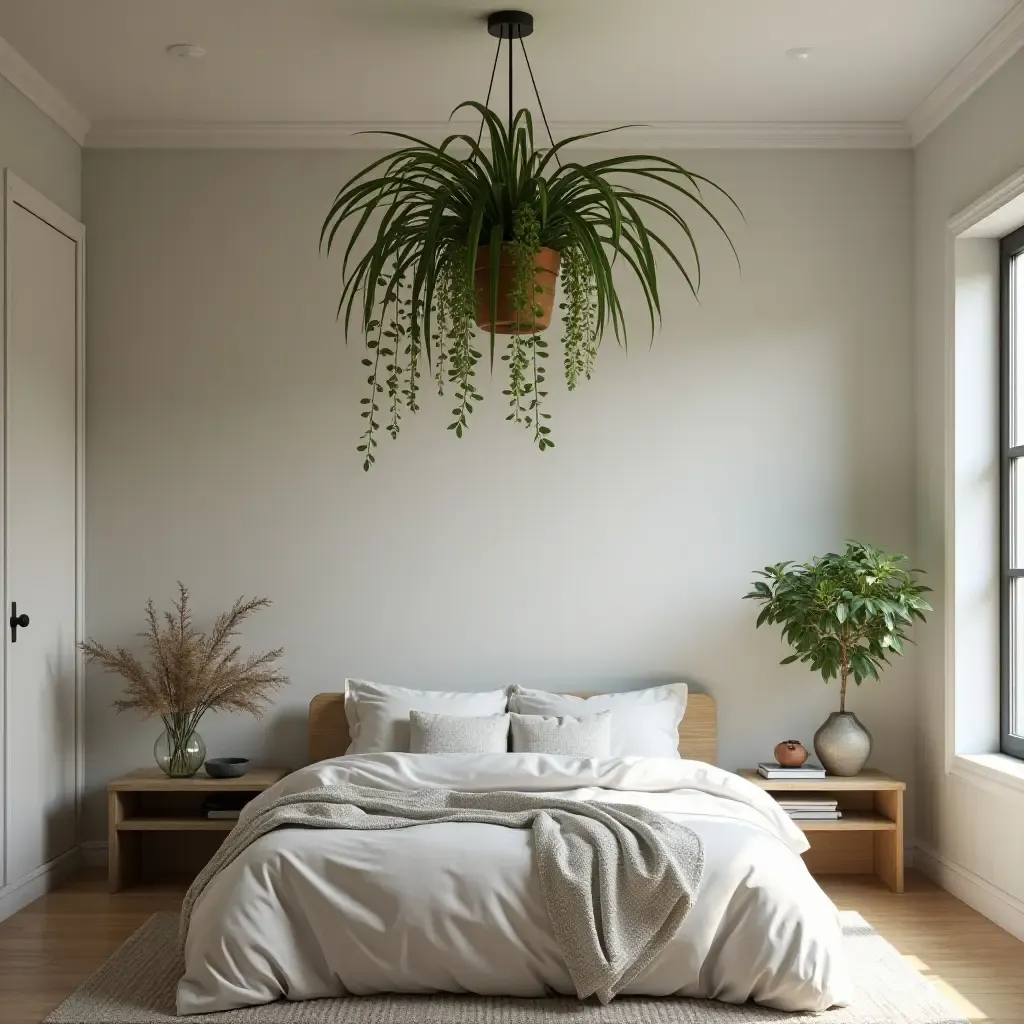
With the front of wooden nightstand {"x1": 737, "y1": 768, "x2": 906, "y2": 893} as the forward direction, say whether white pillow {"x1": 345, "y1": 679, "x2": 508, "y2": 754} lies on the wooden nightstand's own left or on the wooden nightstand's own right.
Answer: on the wooden nightstand's own right

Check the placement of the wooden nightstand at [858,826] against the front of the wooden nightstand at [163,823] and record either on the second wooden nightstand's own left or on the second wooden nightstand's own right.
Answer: on the second wooden nightstand's own left

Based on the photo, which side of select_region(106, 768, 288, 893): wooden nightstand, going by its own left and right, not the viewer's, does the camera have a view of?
front

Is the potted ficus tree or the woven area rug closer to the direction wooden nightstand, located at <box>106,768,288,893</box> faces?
the woven area rug

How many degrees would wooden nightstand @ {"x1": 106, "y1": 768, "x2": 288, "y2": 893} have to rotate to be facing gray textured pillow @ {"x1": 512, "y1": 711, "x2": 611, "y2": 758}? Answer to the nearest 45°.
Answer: approximately 45° to its left

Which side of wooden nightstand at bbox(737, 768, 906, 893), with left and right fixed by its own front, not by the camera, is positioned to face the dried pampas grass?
right

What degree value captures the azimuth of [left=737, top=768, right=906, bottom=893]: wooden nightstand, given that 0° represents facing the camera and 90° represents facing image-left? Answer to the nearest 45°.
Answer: approximately 0°

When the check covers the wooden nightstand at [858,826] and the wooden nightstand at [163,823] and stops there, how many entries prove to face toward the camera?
2

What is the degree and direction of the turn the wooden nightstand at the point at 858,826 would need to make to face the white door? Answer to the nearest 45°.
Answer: approximately 90° to its right

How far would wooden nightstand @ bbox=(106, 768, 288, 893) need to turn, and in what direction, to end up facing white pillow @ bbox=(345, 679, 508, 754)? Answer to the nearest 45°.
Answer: approximately 90° to its left
